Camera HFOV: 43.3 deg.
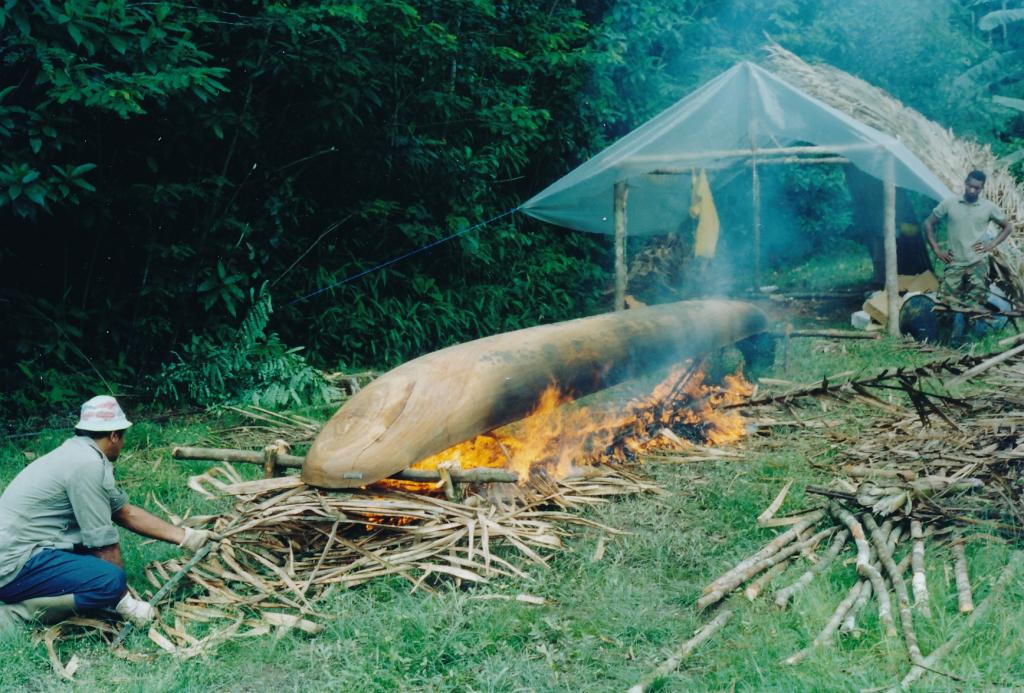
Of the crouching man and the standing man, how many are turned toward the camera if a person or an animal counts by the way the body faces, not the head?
1

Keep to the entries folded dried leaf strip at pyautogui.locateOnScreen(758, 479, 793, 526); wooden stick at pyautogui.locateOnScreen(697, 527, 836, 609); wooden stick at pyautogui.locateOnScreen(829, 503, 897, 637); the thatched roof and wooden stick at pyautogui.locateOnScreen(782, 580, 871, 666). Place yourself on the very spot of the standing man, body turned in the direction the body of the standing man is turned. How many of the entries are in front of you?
4

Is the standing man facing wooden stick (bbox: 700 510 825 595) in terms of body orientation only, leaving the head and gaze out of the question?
yes

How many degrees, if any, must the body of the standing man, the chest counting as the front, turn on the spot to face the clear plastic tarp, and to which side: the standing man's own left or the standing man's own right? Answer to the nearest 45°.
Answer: approximately 90° to the standing man's own right

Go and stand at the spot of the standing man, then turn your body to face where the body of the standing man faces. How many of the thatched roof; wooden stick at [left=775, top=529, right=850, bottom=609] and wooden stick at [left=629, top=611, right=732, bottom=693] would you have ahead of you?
2

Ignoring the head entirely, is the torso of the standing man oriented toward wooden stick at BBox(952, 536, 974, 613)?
yes

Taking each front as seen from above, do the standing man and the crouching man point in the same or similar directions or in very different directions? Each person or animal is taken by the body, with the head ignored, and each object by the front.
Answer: very different directions

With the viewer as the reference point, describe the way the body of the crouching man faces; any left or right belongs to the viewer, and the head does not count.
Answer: facing away from the viewer and to the right of the viewer
